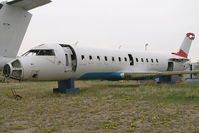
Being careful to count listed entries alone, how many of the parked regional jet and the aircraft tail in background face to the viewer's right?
0

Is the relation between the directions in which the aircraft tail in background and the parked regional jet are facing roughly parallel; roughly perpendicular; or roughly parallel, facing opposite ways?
roughly parallel

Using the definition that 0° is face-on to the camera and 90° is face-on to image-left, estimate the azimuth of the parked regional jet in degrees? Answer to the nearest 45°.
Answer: approximately 45°

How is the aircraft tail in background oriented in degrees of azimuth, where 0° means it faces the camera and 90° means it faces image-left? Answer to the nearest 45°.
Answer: approximately 45°

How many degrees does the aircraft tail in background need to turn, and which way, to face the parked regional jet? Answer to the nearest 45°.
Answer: approximately 180°

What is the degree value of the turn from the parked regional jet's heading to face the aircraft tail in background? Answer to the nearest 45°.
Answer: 0° — it already faces it
